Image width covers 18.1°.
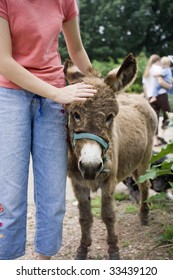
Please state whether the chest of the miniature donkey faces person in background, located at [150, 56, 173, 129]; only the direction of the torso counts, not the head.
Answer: no

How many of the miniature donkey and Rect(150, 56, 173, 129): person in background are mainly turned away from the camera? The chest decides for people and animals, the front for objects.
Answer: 0

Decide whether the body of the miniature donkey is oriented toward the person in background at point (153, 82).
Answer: no
